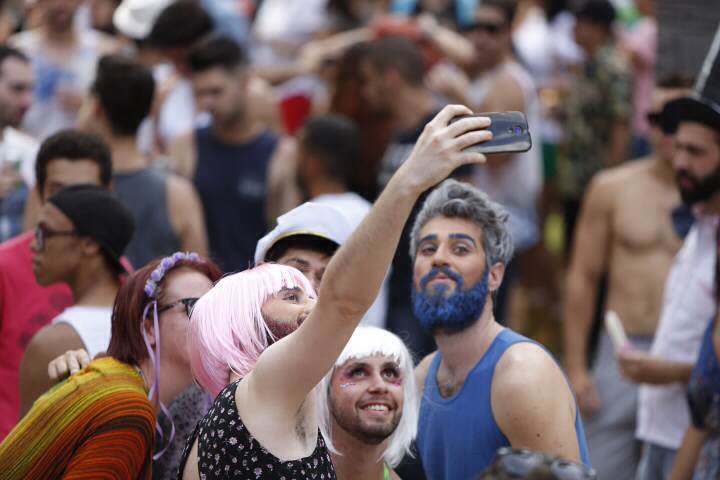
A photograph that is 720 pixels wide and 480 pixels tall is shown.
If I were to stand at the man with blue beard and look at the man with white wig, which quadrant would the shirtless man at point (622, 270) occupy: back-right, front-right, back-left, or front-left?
back-right

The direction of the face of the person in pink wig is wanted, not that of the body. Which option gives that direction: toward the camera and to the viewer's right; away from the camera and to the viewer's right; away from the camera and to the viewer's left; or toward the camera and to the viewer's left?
toward the camera and to the viewer's right

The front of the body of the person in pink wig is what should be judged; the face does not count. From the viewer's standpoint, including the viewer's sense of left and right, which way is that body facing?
facing to the right of the viewer

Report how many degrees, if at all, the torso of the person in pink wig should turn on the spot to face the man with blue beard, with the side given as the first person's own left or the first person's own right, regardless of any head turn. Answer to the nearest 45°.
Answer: approximately 45° to the first person's own left

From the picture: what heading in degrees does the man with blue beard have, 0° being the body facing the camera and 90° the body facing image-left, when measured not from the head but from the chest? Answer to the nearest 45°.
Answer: approximately 45°

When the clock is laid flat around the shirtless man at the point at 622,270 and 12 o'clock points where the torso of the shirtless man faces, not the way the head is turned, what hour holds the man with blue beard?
The man with blue beard is roughly at 2 o'clock from the shirtless man.
